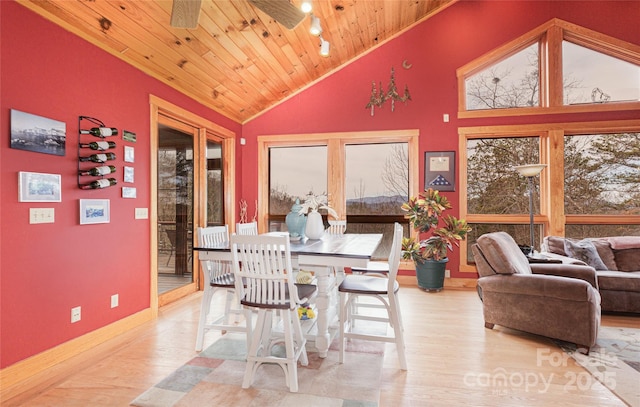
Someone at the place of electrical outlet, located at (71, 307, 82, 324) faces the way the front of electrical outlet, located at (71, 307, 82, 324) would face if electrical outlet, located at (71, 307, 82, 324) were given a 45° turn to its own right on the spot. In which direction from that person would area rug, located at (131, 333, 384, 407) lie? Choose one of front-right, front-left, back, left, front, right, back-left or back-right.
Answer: front-left

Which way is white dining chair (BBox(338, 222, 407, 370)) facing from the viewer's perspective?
to the viewer's left

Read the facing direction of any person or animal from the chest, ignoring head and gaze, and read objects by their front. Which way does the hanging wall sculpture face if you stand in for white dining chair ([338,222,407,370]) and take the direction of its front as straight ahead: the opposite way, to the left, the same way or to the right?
to the left

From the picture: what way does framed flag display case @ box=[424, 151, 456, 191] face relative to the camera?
toward the camera

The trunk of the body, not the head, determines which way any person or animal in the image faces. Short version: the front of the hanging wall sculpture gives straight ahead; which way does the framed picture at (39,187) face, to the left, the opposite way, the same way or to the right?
to the left

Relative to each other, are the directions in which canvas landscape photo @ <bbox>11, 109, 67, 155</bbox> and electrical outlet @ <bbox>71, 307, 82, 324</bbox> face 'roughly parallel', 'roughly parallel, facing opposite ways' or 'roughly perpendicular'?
roughly parallel

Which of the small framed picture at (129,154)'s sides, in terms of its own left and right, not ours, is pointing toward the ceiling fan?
front

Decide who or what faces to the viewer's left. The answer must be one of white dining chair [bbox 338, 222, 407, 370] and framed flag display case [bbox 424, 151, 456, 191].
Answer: the white dining chair

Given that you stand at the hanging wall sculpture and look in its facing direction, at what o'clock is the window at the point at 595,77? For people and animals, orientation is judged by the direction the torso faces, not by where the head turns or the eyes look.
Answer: The window is roughly at 9 o'clock from the hanging wall sculpture.

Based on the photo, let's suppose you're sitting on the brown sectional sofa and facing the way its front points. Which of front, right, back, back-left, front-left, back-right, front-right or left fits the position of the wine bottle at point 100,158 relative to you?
front-right

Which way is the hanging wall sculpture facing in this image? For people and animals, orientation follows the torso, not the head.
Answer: toward the camera

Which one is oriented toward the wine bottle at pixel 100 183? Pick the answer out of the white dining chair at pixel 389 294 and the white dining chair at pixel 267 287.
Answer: the white dining chair at pixel 389 294

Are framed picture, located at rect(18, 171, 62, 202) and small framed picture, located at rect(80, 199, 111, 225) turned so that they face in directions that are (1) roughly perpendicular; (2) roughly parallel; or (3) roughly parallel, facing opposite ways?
roughly parallel

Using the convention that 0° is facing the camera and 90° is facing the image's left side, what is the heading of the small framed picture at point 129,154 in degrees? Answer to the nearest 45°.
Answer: approximately 315°
